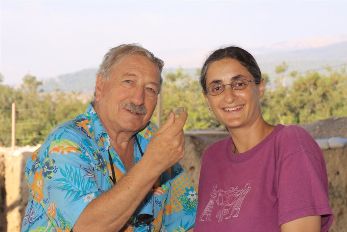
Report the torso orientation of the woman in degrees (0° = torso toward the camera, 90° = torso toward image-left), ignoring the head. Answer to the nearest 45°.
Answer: approximately 45°

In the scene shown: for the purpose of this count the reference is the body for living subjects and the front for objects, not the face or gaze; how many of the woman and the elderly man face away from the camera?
0

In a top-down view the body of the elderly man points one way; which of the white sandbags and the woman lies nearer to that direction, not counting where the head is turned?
the woman

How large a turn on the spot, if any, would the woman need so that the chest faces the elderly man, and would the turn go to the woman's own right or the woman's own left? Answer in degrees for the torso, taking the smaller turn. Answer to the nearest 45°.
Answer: approximately 45° to the woman's own right

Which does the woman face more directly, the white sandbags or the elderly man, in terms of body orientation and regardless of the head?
the elderly man

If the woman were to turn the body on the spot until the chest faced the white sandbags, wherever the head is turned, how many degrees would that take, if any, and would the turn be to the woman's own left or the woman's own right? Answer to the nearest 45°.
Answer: approximately 135° to the woman's own right
